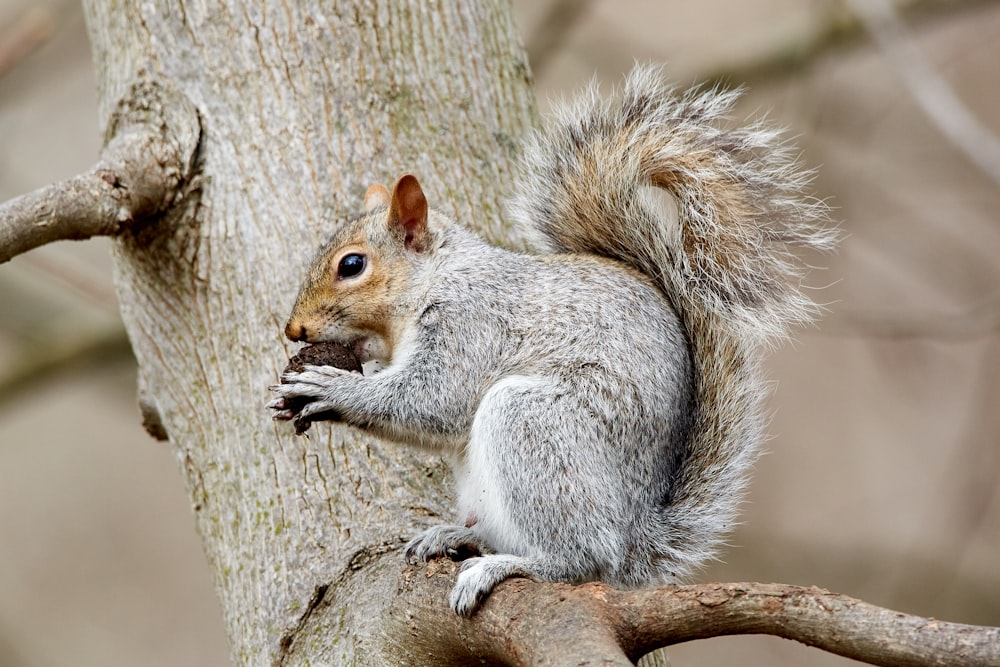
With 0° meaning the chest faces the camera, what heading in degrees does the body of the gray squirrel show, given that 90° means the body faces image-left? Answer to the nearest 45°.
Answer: approximately 90°

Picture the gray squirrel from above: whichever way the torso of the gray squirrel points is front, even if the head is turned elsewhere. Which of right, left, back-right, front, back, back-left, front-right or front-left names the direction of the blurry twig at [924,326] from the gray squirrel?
back-right

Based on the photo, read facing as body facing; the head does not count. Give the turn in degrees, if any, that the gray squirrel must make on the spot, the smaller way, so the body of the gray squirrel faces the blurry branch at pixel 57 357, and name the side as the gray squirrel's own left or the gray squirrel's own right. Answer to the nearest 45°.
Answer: approximately 45° to the gray squirrel's own right
